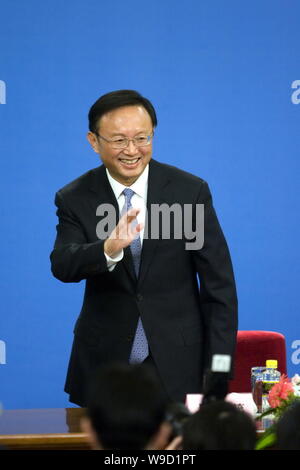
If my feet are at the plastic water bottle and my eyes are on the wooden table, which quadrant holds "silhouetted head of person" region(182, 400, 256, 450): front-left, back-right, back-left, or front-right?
front-left

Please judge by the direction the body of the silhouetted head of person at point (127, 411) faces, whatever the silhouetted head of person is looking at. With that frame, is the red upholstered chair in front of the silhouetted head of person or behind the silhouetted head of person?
in front

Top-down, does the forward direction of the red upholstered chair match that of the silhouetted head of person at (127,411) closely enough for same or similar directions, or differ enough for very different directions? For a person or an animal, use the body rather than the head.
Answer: very different directions

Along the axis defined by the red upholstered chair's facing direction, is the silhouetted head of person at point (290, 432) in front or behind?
in front

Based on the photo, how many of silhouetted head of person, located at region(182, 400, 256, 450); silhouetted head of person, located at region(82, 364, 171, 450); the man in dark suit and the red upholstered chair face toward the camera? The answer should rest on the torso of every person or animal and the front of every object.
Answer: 2

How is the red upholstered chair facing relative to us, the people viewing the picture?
facing the viewer

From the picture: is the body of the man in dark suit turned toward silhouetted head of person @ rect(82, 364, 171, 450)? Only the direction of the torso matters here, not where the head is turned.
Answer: yes

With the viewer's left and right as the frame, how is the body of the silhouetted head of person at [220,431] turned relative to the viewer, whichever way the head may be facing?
facing away from the viewer

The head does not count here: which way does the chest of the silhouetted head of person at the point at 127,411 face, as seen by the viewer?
away from the camera

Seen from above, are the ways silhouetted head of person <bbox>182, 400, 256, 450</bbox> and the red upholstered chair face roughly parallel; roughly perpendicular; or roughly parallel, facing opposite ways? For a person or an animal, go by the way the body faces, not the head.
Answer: roughly parallel, facing opposite ways

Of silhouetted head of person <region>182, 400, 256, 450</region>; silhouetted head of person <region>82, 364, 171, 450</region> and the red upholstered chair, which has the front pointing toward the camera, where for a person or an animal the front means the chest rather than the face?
the red upholstered chair

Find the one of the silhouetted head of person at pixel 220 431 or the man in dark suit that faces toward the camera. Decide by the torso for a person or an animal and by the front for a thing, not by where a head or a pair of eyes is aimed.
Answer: the man in dark suit

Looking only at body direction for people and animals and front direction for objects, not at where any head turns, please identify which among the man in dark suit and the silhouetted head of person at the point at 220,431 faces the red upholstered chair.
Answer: the silhouetted head of person

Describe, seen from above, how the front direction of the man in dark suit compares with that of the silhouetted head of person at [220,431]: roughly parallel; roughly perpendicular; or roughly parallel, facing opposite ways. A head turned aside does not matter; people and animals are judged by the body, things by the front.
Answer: roughly parallel, facing opposite ways

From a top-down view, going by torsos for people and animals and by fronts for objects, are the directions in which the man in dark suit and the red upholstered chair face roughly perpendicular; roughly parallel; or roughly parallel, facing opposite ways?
roughly parallel
